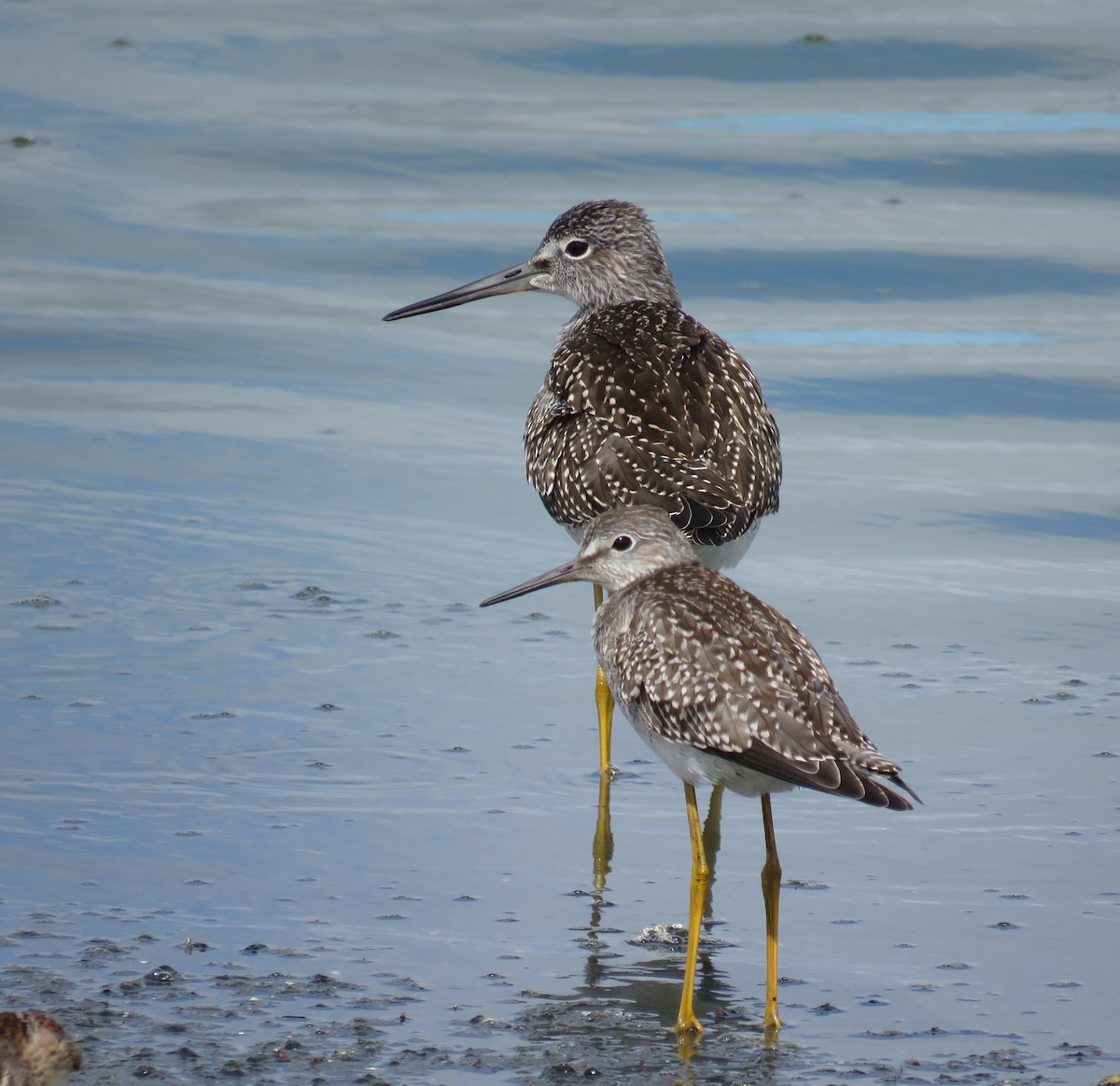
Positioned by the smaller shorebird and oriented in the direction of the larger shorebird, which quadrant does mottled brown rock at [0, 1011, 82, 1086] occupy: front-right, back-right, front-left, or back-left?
back-left

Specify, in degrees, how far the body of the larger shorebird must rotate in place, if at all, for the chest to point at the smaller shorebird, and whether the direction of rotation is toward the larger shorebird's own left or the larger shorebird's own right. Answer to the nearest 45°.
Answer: approximately 135° to the larger shorebird's own left

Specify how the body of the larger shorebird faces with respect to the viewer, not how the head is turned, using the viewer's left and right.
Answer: facing away from the viewer and to the left of the viewer

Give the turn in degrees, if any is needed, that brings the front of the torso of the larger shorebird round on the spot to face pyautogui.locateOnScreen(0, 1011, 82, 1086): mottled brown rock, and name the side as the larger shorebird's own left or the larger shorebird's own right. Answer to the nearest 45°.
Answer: approximately 135° to the larger shorebird's own left
